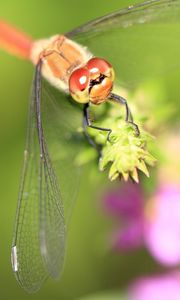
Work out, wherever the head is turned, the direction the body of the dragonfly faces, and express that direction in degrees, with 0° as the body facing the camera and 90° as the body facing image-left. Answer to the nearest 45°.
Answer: approximately 315°
